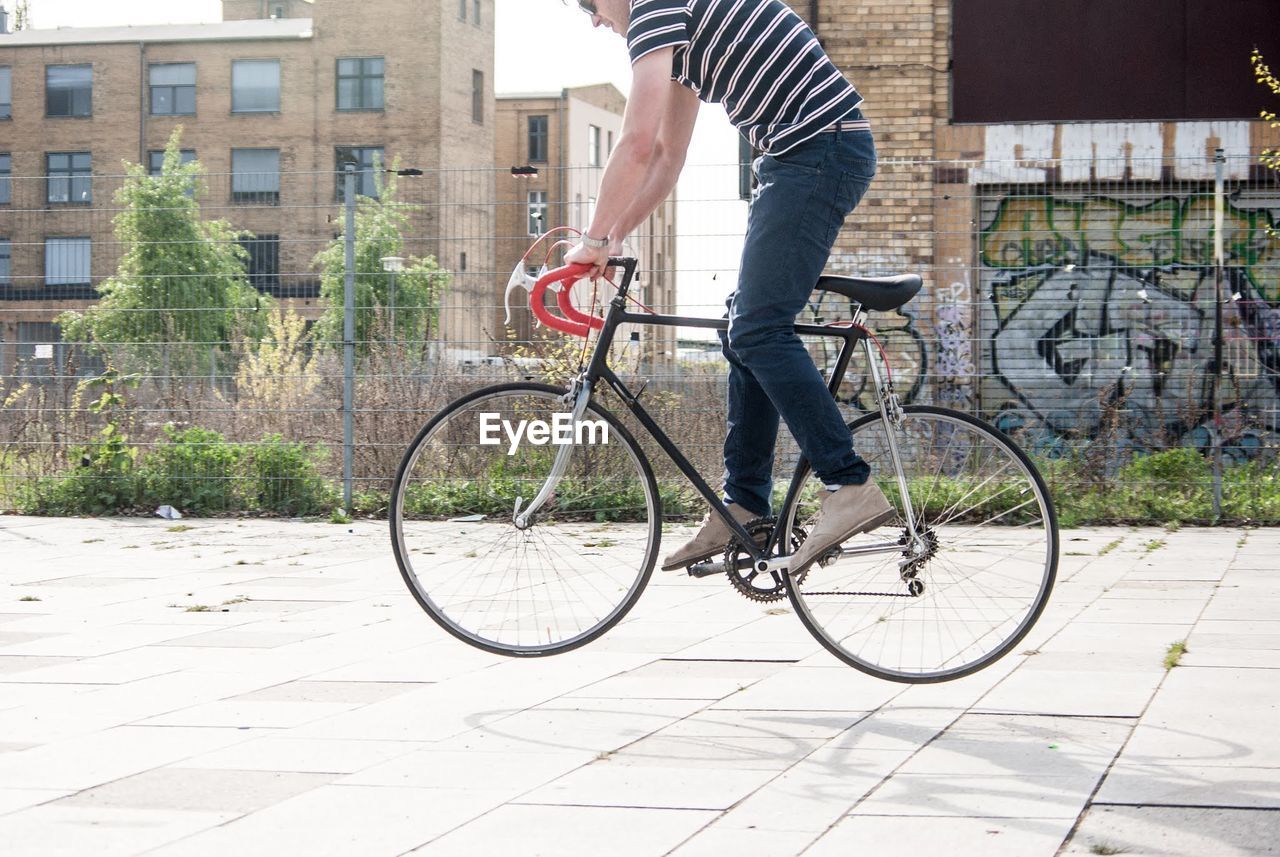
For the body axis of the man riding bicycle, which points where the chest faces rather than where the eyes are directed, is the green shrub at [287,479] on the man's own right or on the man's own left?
on the man's own right

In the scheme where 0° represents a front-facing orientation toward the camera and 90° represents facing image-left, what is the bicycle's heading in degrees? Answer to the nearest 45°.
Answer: approximately 90°

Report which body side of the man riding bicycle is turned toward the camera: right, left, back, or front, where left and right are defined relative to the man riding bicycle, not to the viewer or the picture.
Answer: left

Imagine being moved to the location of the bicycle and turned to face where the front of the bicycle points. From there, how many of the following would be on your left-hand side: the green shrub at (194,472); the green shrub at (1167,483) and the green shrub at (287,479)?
0

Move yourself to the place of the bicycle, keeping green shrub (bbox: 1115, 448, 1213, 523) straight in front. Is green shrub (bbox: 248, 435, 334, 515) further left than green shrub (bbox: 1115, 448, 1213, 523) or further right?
left

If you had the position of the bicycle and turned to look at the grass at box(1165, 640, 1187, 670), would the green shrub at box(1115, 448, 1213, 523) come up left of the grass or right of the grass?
left

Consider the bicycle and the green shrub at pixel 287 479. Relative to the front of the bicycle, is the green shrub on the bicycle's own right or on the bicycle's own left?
on the bicycle's own right

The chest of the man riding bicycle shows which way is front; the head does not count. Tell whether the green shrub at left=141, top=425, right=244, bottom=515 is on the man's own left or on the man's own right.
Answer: on the man's own right

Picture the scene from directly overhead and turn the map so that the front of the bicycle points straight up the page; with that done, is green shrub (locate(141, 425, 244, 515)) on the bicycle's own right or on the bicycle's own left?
on the bicycle's own right
